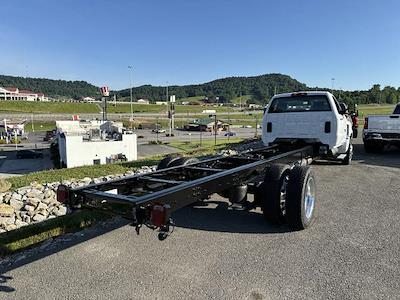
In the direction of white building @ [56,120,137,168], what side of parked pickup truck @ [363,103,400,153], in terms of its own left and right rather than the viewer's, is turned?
left

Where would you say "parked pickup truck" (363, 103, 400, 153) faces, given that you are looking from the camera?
facing away from the viewer and to the right of the viewer

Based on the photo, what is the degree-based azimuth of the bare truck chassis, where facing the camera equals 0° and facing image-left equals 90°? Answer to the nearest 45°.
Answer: approximately 225°

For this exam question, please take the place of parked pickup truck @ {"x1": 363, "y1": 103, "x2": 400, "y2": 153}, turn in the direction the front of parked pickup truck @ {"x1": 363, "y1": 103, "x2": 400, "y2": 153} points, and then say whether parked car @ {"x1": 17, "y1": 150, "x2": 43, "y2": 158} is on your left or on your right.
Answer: on your left

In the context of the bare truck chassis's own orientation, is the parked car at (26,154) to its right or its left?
on its left
